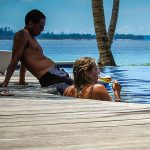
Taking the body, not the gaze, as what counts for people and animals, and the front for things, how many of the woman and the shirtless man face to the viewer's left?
0

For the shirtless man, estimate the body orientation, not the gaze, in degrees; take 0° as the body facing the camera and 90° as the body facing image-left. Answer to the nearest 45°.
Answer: approximately 270°

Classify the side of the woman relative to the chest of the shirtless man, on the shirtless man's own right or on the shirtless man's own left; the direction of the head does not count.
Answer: on the shirtless man's own right
